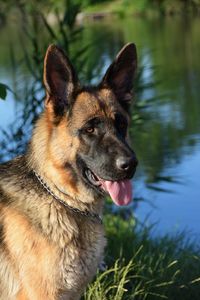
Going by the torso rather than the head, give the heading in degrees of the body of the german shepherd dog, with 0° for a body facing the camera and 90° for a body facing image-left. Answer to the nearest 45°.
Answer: approximately 315°
